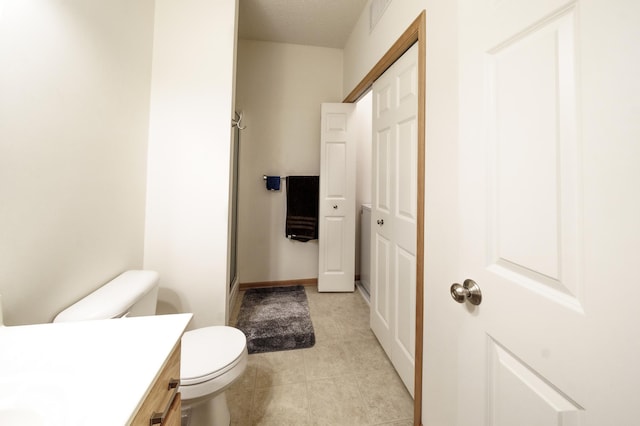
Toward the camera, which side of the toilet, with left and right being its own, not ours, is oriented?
right

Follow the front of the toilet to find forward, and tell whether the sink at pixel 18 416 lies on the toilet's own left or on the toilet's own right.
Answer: on the toilet's own right

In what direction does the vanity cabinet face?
to the viewer's right

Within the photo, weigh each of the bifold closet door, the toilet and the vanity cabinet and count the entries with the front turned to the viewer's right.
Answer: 2

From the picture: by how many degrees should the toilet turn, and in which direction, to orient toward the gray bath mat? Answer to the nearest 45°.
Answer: approximately 45° to its left
